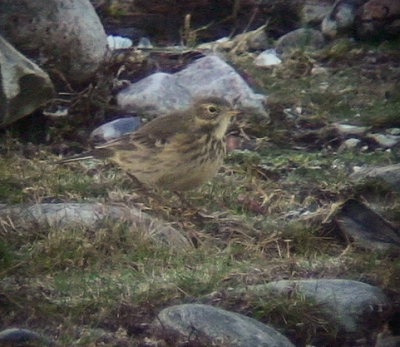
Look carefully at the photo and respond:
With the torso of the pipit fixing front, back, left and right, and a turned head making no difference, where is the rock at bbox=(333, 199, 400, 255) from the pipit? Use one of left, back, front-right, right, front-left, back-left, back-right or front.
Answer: front-right

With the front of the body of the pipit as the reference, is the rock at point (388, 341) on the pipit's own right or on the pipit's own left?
on the pipit's own right

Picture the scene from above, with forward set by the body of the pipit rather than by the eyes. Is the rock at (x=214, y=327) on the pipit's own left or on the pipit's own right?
on the pipit's own right

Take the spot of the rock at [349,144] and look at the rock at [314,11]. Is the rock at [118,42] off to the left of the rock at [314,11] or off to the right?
left

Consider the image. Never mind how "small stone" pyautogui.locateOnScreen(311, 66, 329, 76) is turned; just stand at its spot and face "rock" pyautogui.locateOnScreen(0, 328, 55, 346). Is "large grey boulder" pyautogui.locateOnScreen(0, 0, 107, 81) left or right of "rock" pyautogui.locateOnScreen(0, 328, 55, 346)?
right

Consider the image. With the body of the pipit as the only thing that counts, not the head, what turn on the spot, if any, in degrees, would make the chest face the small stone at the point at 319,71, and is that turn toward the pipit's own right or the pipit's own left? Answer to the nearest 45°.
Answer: approximately 45° to the pipit's own left

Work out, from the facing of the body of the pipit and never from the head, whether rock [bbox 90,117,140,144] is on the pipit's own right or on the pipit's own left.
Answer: on the pipit's own left

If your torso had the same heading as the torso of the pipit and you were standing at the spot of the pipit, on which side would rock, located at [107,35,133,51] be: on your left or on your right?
on your left

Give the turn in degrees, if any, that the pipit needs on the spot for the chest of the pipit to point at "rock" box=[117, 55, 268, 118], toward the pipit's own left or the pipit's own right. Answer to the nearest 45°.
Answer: approximately 90° to the pipit's own left

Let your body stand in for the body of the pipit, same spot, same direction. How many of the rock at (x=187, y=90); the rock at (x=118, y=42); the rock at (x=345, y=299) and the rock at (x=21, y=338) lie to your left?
2

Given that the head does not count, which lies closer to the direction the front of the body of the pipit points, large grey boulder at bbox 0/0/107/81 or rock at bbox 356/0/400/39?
the rock

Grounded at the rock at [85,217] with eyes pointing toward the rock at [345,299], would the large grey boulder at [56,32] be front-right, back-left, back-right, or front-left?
back-left

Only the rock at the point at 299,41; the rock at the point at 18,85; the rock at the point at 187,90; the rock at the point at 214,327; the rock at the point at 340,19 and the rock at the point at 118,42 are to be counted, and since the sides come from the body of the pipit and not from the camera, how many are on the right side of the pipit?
1

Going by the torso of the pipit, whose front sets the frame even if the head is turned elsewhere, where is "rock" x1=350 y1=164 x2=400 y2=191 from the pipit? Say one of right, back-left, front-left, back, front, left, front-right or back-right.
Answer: front

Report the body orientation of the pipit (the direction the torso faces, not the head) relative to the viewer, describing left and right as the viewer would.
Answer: facing to the right of the viewer

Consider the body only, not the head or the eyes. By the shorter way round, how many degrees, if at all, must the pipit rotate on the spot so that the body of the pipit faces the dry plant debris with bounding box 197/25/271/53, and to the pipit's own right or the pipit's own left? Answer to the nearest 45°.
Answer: approximately 90° to the pipit's own left

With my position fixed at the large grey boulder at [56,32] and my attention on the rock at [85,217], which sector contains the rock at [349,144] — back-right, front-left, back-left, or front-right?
front-left
